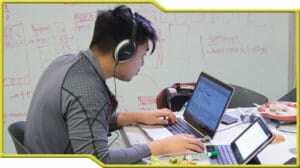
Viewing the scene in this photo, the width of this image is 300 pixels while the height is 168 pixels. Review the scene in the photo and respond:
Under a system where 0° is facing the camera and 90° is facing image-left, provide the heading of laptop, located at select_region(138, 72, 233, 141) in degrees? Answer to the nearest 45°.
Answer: approximately 45°
